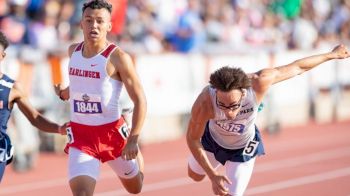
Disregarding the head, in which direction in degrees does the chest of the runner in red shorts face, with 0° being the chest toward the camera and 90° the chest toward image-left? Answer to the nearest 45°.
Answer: approximately 45°

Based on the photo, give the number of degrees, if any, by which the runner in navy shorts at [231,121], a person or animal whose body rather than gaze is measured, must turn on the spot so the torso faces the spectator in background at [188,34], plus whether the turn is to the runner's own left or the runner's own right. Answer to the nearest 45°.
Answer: approximately 180°

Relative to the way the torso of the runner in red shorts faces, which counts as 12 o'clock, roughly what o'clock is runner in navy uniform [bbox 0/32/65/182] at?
The runner in navy uniform is roughly at 2 o'clock from the runner in red shorts.

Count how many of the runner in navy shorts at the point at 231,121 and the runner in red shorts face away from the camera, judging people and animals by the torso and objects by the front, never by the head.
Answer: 0

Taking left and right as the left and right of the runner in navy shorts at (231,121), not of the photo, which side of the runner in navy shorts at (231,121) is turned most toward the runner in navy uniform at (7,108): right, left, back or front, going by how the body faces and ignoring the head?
right
